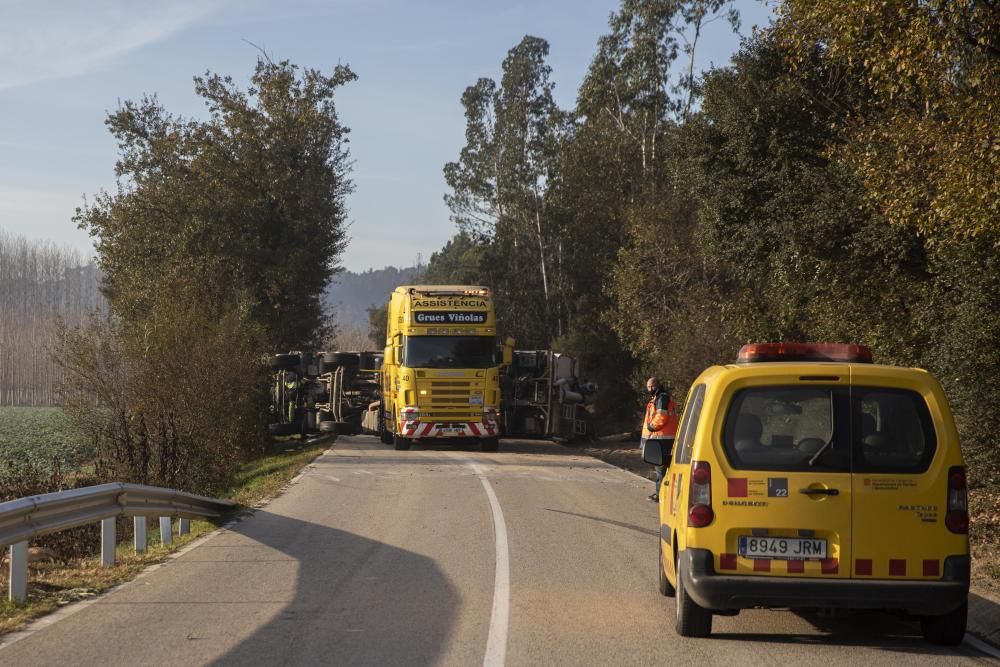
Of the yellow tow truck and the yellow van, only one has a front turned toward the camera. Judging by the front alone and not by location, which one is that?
the yellow tow truck

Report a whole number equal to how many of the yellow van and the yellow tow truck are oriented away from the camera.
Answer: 1

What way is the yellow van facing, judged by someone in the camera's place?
facing away from the viewer

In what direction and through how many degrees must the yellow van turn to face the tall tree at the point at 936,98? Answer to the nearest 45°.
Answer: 0° — it already faces it

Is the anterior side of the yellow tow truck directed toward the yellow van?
yes

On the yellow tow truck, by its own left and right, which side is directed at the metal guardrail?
front

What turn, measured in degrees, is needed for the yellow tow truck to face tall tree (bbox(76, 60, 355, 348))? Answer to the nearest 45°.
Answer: approximately 135° to its right

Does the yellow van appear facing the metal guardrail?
no

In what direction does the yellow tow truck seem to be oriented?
toward the camera

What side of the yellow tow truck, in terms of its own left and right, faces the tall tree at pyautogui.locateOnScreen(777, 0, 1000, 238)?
front

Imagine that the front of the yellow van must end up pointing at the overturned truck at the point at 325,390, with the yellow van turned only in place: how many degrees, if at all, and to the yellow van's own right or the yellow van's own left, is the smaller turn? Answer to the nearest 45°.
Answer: approximately 45° to the yellow van's own left

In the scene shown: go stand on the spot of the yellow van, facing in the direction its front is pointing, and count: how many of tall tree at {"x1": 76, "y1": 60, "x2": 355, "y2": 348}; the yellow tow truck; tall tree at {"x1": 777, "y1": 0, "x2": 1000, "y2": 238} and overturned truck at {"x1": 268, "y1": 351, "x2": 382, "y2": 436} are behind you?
0

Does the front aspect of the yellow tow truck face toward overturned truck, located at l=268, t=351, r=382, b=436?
no
